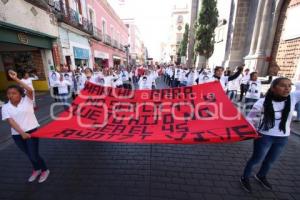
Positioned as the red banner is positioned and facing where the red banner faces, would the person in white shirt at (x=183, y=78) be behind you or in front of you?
behind

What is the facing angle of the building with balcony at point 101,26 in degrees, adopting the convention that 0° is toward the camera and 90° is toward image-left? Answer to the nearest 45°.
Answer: approximately 315°

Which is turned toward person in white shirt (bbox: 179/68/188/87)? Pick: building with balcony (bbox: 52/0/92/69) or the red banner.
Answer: the building with balcony

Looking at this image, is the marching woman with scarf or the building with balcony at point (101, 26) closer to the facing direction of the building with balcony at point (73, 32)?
the marching woman with scarf

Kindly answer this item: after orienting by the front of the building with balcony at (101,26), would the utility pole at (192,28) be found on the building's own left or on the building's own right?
on the building's own left

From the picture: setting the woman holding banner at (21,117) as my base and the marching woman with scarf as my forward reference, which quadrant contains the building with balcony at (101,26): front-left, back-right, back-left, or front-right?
back-left

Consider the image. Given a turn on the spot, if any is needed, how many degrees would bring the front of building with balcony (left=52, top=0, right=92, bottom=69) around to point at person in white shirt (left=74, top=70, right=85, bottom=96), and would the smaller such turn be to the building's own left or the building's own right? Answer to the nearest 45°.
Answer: approximately 45° to the building's own right

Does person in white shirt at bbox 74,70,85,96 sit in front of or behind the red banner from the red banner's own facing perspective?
behind

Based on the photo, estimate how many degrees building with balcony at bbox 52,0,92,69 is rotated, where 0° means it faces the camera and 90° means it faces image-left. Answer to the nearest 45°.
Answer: approximately 315°

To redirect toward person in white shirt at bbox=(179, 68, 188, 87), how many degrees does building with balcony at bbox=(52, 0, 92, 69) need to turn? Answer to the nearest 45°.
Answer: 0° — it already faces them
